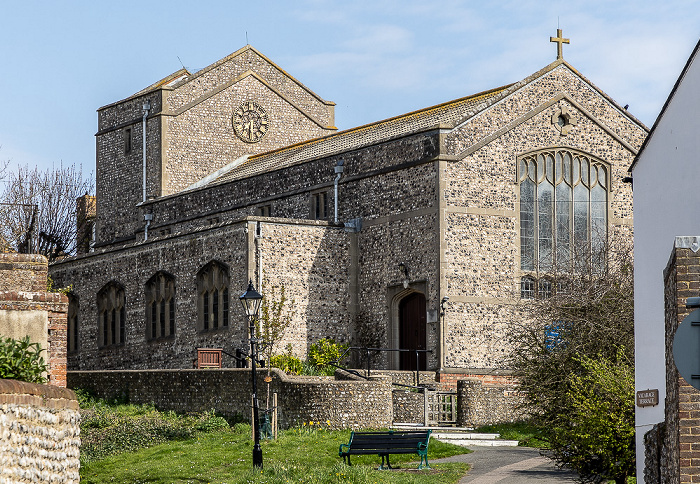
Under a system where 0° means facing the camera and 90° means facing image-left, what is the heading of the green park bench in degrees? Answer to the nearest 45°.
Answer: approximately 45°

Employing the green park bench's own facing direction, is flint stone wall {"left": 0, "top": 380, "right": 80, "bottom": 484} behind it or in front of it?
in front

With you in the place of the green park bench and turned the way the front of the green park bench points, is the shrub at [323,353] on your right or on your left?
on your right

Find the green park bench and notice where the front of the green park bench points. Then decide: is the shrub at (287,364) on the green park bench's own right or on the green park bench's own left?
on the green park bench's own right
